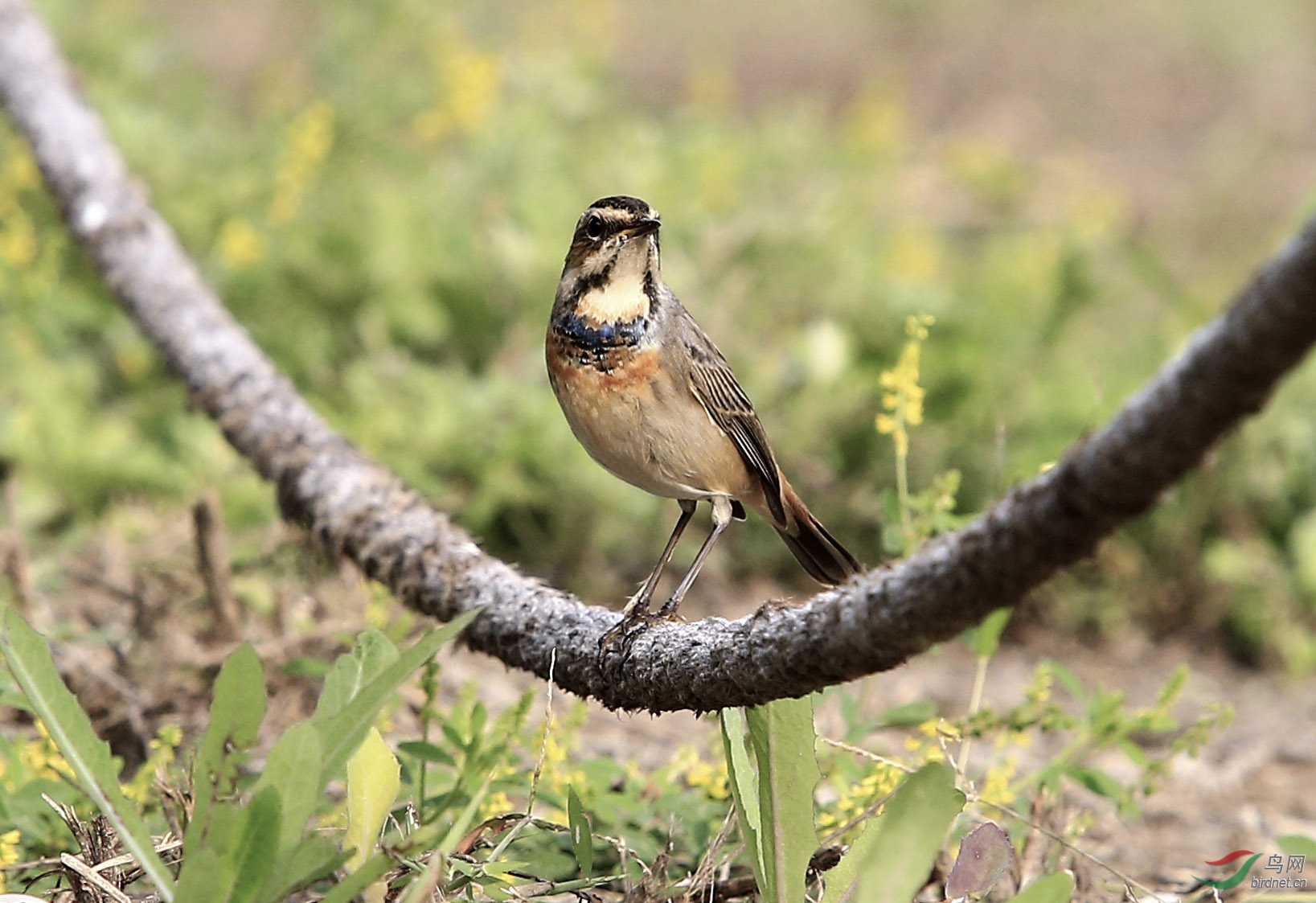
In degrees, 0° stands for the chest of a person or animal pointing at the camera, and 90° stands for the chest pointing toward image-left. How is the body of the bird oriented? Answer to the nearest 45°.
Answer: approximately 45°
